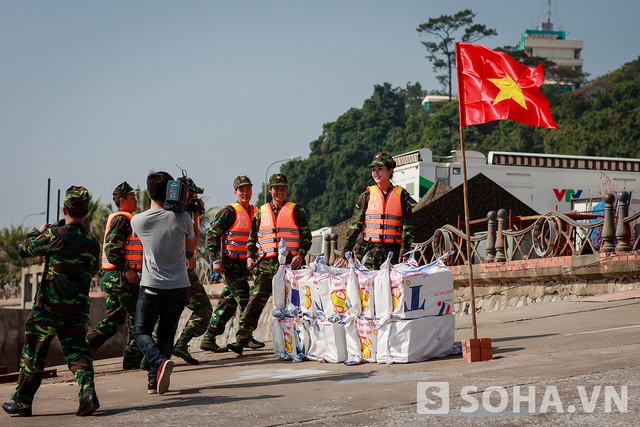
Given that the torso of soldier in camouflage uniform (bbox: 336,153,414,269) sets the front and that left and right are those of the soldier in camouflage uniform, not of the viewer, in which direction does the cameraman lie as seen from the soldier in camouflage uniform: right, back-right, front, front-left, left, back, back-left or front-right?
front-right

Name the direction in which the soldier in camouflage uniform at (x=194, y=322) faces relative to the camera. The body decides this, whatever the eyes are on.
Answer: to the viewer's right

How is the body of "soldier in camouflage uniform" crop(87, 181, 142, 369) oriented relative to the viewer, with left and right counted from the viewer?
facing to the right of the viewer

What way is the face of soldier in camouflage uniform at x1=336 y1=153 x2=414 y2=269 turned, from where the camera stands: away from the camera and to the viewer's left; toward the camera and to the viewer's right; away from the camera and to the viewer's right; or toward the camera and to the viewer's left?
toward the camera and to the viewer's left

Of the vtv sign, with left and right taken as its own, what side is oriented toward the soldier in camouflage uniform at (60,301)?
front

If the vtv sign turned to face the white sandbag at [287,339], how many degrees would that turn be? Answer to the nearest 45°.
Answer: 0° — it already faces it

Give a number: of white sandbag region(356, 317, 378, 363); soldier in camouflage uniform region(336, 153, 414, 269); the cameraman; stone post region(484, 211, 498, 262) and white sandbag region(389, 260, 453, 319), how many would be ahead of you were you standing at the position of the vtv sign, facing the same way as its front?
5

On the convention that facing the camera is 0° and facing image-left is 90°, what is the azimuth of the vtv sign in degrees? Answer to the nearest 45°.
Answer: approximately 0°
